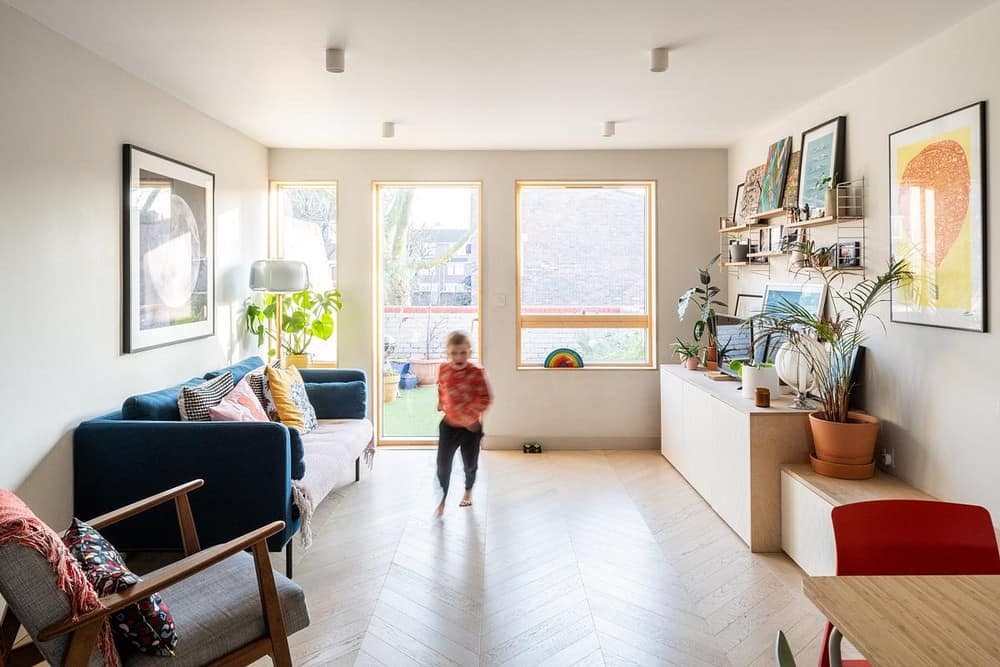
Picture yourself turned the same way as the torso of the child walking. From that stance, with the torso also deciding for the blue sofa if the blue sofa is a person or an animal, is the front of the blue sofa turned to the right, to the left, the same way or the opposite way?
to the left

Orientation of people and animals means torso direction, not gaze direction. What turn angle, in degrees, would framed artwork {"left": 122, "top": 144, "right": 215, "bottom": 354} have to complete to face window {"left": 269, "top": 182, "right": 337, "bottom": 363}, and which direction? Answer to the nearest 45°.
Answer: approximately 90° to its left

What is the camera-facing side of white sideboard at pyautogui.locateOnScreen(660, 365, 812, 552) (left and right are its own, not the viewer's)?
left

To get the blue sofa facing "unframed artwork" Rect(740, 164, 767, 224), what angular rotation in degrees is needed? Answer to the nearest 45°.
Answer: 0° — it already faces it

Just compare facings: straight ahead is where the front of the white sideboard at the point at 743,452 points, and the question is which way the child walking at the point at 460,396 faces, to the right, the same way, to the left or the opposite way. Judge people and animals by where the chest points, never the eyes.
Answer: to the left

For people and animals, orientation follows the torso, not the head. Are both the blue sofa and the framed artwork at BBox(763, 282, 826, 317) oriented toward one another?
yes

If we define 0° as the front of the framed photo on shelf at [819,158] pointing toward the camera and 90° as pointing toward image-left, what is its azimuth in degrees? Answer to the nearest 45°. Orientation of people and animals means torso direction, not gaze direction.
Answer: approximately 45°

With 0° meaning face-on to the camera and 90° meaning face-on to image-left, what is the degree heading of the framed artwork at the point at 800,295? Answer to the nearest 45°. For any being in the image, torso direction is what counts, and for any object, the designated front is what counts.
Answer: approximately 45°
